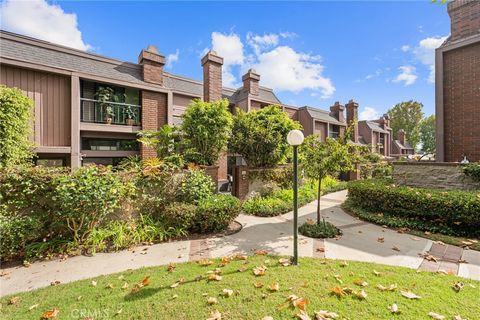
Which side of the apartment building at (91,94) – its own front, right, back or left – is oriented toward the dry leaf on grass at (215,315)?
front

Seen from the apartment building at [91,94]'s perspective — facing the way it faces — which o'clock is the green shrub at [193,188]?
The green shrub is roughly at 12 o'clock from the apartment building.

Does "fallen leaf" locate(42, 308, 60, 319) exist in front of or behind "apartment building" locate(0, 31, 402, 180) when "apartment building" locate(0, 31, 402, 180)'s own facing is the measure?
in front

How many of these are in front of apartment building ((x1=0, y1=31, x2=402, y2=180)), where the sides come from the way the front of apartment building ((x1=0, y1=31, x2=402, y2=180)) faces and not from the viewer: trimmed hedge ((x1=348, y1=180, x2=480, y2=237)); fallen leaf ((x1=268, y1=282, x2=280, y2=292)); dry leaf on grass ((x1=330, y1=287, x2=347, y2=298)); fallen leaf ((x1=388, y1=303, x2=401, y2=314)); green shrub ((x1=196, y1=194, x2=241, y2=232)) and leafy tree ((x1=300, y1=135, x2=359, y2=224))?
6

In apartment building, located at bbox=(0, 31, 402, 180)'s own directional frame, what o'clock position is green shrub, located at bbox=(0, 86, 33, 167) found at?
The green shrub is roughly at 2 o'clock from the apartment building.

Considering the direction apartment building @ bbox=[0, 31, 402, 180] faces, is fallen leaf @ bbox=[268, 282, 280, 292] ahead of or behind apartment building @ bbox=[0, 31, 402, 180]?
ahead

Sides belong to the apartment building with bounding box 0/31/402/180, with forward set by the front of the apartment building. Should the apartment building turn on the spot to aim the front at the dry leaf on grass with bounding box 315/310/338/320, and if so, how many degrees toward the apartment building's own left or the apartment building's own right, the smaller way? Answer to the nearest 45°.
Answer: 0° — it already faces it

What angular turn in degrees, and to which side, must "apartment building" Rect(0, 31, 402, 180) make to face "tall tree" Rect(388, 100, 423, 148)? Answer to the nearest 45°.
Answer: approximately 90° to its left

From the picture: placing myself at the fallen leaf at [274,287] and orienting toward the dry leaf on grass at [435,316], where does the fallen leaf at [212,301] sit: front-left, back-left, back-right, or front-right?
back-right

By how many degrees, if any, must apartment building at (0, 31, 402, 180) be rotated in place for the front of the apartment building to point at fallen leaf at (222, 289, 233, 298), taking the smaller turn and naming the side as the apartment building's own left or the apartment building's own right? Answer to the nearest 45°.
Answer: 0° — it already faces it

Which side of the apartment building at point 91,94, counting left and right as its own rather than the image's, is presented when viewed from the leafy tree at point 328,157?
front

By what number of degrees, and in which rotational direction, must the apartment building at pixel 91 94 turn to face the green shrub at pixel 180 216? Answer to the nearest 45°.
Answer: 0° — it already faces it

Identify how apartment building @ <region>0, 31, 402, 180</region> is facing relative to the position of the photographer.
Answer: facing the viewer and to the right of the viewer
